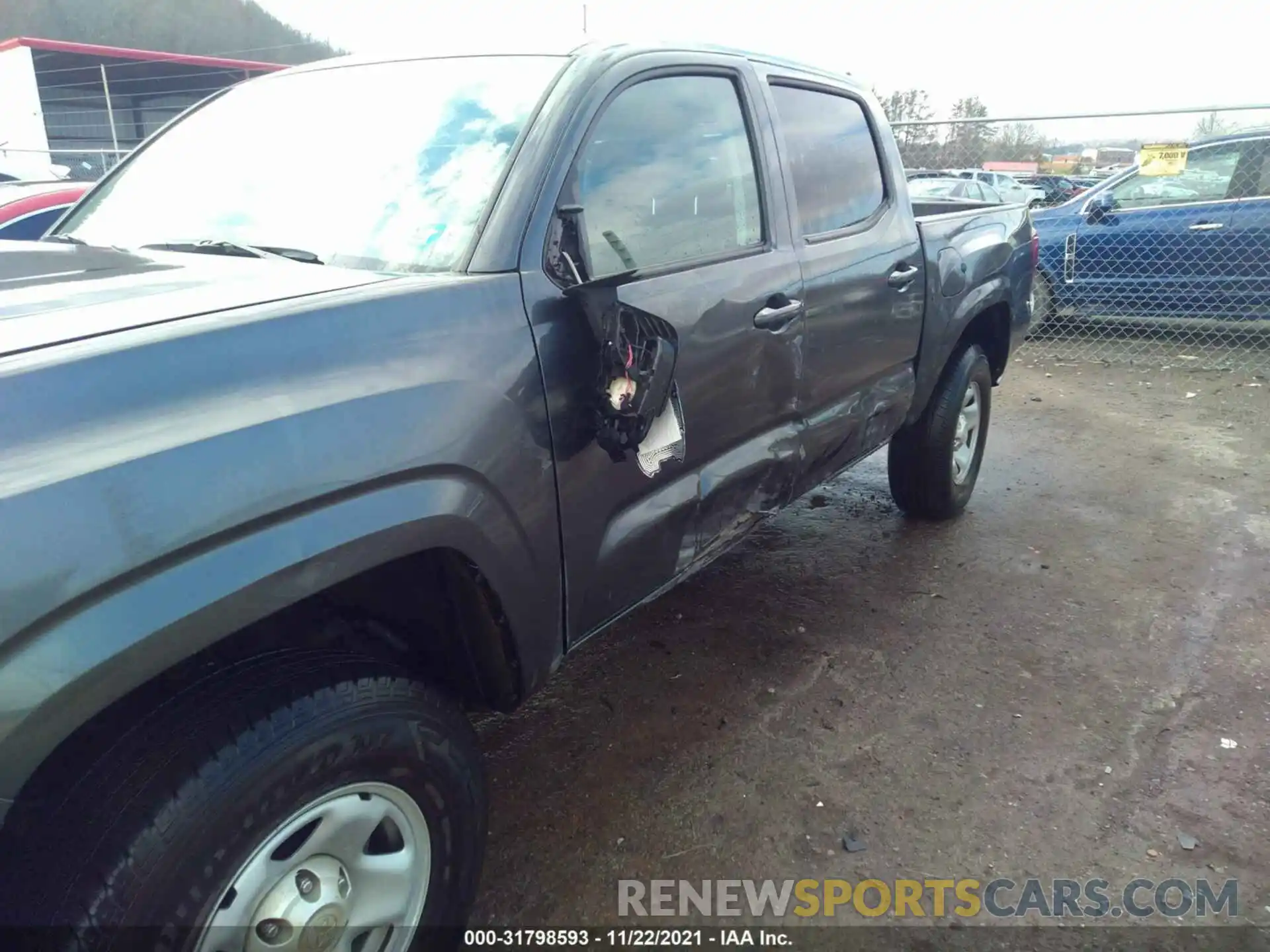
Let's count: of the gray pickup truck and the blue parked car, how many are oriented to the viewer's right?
0

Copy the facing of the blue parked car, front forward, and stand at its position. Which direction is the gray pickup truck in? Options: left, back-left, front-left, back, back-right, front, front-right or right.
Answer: left

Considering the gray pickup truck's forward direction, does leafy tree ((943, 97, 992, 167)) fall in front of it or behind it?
behind

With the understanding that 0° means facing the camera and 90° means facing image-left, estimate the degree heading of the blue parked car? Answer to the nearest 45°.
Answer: approximately 90°

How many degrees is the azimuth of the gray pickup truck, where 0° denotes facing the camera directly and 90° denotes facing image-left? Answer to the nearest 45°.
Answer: approximately 45°
